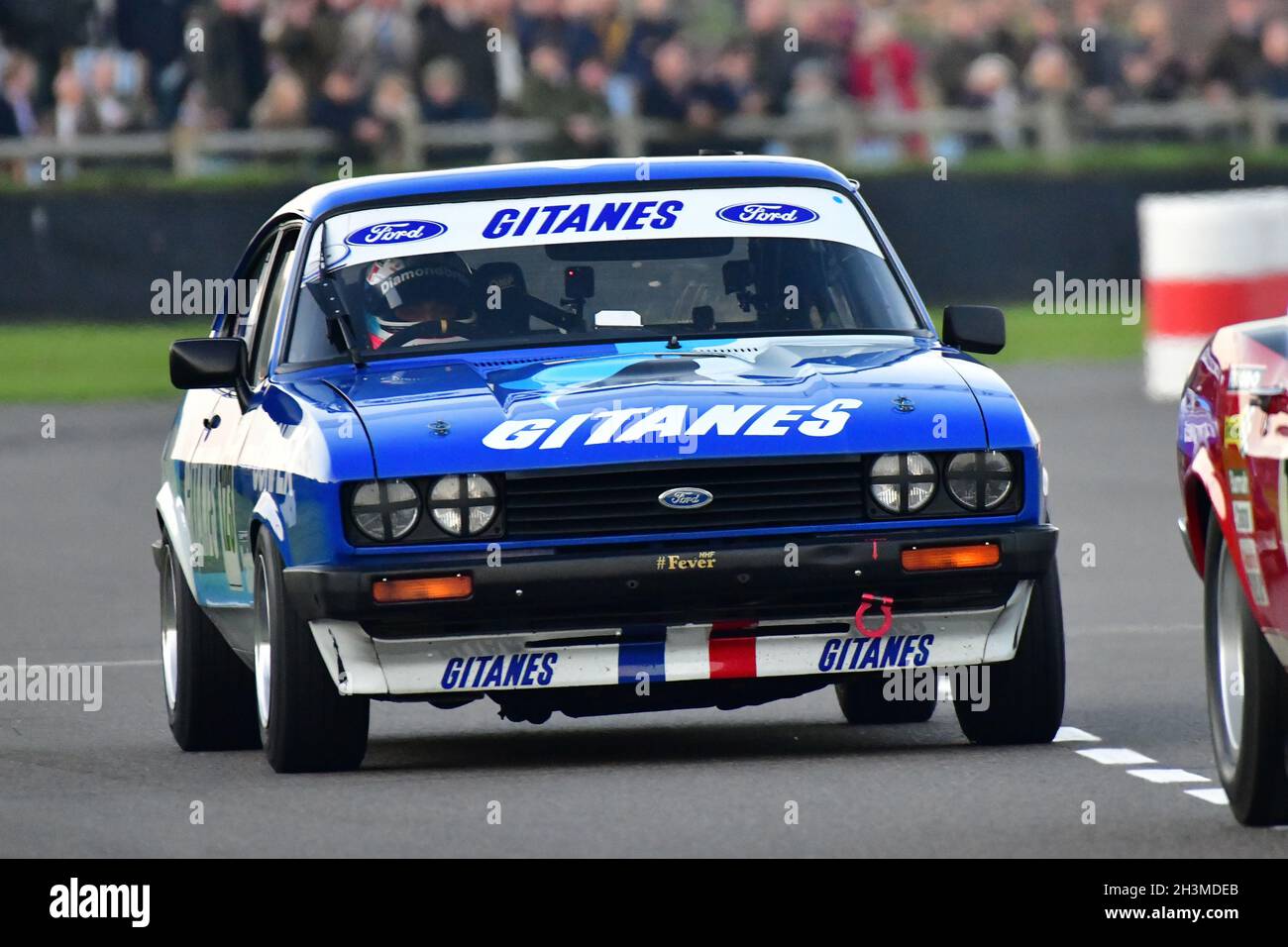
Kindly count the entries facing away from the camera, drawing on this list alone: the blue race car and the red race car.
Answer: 0

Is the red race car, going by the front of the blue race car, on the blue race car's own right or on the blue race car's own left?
on the blue race car's own left

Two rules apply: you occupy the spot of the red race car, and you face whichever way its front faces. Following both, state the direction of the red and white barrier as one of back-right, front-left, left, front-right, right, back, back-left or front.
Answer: back-left

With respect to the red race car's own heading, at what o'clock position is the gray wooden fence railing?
The gray wooden fence railing is roughly at 7 o'clock from the red race car.

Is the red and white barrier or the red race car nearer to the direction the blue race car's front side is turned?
the red race car

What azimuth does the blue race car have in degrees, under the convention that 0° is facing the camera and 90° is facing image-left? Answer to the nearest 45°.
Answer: approximately 0°

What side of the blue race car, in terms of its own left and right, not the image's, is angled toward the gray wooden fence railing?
back

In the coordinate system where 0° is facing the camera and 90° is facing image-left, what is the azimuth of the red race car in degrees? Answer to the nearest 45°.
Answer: approximately 315°
